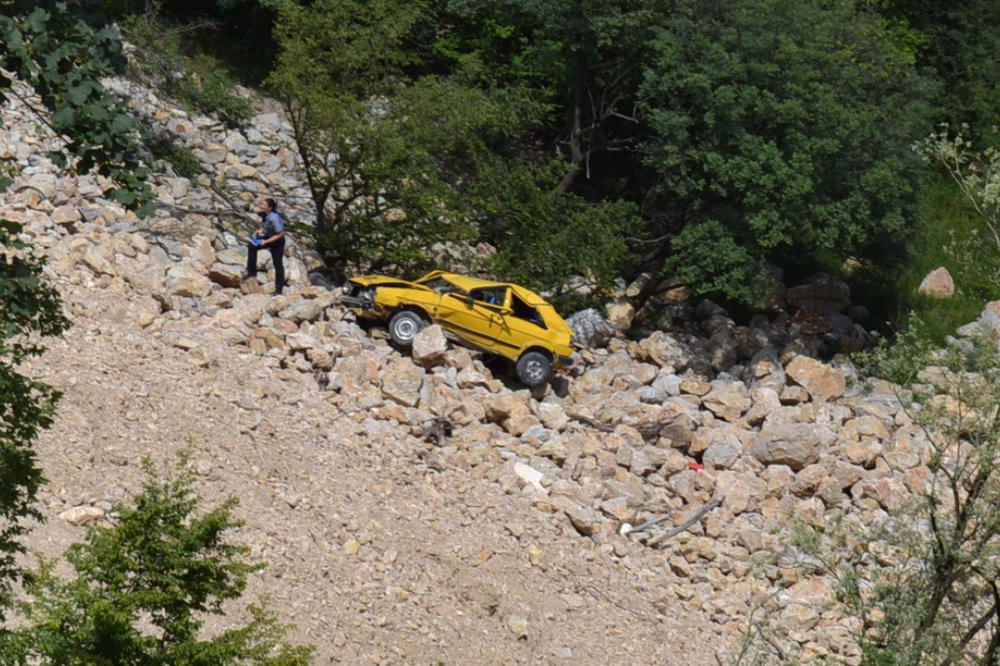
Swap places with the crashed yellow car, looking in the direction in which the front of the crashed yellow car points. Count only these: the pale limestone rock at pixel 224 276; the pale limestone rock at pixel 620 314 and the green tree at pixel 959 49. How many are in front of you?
1

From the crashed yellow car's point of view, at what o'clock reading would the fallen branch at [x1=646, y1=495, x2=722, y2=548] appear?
The fallen branch is roughly at 7 o'clock from the crashed yellow car.

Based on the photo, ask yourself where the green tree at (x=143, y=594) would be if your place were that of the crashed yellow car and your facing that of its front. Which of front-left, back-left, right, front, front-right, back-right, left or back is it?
left

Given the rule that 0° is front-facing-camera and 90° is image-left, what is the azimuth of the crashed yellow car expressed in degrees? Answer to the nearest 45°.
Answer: approximately 90°

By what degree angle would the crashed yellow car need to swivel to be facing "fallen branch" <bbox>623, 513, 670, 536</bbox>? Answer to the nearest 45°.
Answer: approximately 135° to its left

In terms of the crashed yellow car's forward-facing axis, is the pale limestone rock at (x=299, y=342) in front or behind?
in front

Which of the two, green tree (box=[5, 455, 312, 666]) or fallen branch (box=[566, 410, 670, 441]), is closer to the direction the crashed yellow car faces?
the green tree

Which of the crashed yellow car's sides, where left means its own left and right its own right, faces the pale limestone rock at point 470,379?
left

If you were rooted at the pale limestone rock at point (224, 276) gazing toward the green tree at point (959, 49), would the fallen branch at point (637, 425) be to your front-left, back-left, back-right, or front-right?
front-right

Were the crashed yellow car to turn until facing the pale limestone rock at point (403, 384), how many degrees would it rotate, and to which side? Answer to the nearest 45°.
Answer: approximately 45° to its left
